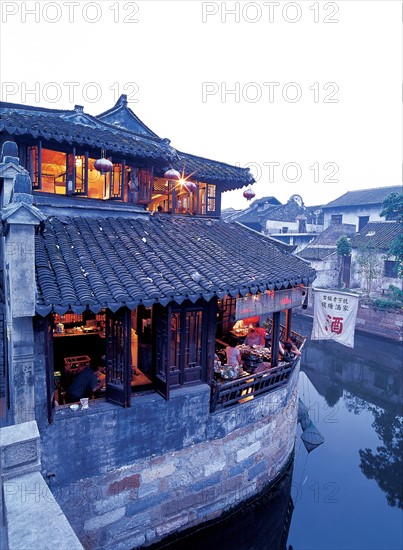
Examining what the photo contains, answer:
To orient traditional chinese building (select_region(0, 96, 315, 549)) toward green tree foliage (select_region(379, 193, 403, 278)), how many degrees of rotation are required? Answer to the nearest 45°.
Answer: approximately 90° to its left

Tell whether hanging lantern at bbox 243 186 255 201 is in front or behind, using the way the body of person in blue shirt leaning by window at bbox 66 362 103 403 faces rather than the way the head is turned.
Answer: in front

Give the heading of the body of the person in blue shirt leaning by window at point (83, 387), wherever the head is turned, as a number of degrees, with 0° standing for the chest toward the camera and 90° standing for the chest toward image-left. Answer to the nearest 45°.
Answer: approximately 270°

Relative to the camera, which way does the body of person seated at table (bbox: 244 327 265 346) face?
toward the camera

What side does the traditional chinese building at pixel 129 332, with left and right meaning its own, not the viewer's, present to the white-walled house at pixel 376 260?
left

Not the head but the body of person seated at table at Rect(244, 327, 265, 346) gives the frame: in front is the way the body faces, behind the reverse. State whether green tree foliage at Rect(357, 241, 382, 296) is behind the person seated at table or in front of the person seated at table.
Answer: behind

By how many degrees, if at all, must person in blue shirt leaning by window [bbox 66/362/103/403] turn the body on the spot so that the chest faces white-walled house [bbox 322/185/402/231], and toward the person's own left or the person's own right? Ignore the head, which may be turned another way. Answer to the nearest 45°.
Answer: approximately 45° to the person's own left

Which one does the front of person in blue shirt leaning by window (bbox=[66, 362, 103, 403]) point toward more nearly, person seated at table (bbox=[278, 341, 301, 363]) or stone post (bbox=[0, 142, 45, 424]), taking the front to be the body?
the person seated at table

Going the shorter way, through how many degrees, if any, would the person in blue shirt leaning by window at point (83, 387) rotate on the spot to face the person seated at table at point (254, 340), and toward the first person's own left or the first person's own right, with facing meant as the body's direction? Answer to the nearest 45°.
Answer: approximately 45° to the first person's own left

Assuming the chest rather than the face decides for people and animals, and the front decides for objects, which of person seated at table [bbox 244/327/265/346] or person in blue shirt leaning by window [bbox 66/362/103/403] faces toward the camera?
person seated at table [bbox 244/327/265/346]

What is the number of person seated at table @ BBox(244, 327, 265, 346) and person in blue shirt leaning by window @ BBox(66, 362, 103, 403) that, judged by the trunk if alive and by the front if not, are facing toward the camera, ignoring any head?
1
